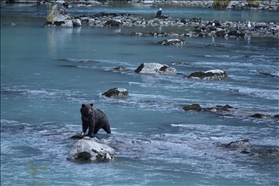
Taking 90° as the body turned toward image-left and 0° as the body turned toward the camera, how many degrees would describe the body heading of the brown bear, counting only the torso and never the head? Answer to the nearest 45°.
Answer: approximately 45°

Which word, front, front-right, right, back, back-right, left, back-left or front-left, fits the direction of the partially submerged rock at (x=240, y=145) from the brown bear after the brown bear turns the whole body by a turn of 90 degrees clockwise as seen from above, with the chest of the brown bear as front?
back-right

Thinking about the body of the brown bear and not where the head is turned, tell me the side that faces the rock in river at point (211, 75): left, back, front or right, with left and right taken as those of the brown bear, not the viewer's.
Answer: back

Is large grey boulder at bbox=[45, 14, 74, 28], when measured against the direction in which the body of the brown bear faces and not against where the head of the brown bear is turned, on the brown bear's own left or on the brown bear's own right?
on the brown bear's own right

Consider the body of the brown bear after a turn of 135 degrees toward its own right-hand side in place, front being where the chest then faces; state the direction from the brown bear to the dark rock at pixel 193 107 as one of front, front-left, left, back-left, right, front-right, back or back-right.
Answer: front-right

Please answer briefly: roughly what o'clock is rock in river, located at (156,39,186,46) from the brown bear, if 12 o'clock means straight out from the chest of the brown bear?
The rock in river is roughly at 5 o'clock from the brown bear.
